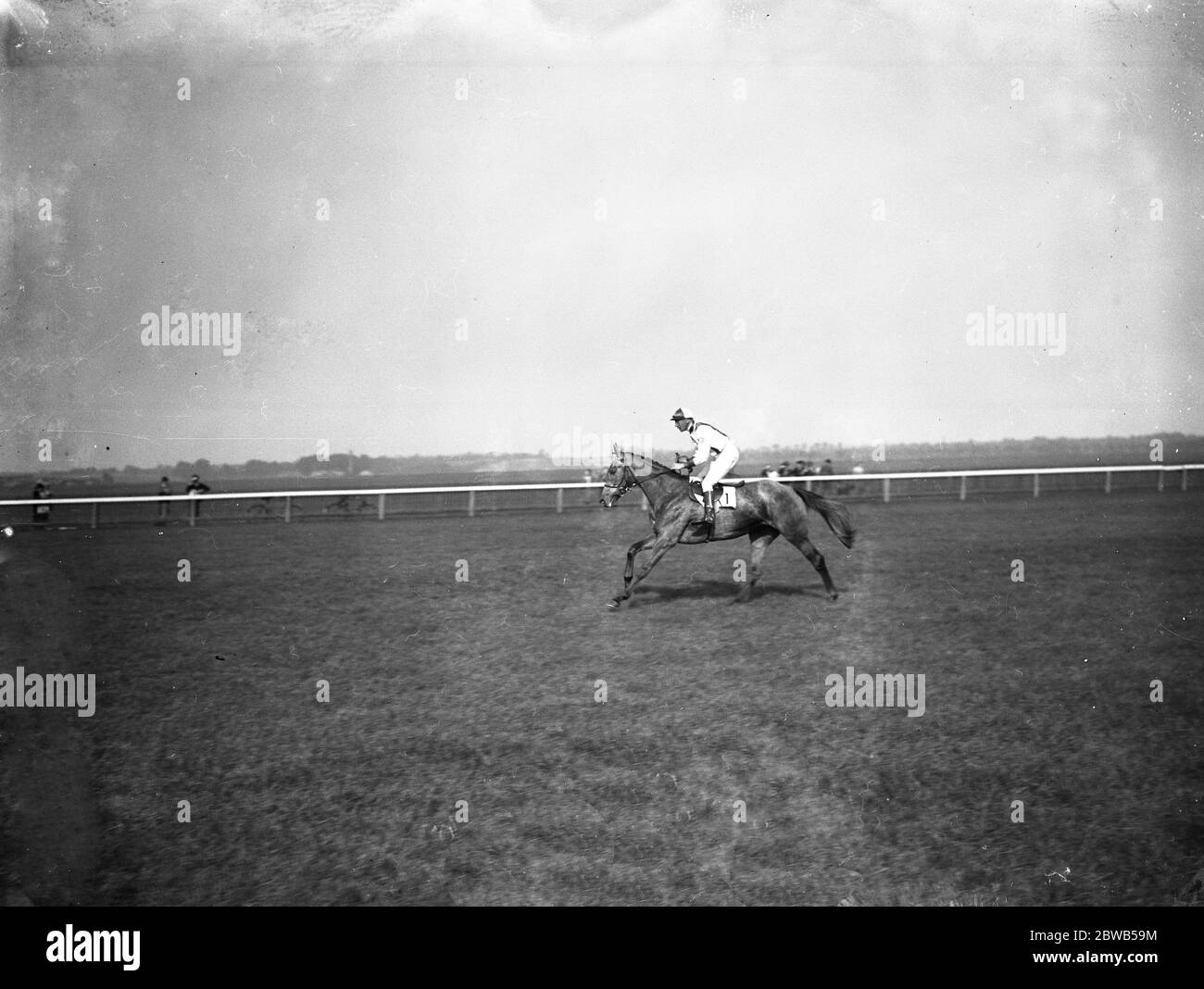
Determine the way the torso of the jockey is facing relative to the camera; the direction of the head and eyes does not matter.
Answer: to the viewer's left

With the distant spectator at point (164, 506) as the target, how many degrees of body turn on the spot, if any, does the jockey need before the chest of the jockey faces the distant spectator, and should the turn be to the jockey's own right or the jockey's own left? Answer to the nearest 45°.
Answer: approximately 45° to the jockey's own right

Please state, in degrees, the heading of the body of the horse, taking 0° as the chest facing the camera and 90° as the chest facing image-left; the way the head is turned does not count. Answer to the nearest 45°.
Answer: approximately 90°

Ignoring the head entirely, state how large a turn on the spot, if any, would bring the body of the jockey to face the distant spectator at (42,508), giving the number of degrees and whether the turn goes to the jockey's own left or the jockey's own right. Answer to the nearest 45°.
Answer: approximately 45° to the jockey's own right

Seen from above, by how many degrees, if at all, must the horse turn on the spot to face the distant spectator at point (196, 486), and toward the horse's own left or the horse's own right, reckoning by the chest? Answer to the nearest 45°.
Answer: approximately 45° to the horse's own right
